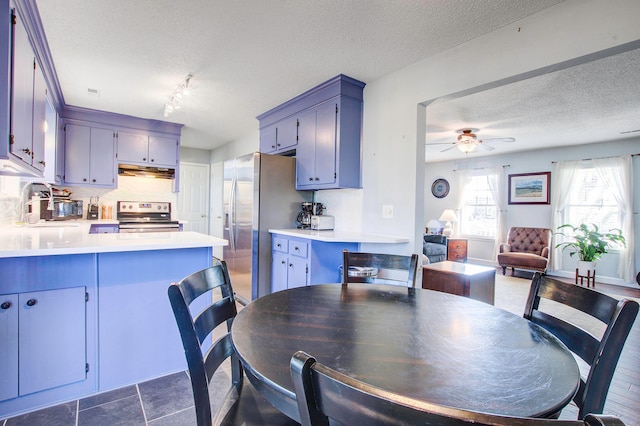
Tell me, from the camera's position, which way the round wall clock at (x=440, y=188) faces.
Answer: facing the viewer

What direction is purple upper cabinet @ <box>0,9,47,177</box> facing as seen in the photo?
to the viewer's right

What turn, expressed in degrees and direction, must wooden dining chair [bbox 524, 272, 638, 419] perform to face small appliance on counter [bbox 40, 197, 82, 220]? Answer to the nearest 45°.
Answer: approximately 45° to its right

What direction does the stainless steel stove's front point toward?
toward the camera

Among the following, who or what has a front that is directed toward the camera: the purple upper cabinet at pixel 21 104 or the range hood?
the range hood

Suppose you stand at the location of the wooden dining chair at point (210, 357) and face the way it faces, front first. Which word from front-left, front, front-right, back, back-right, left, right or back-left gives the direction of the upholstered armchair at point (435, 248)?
left

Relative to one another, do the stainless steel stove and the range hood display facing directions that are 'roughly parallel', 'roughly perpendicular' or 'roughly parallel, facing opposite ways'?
roughly parallel

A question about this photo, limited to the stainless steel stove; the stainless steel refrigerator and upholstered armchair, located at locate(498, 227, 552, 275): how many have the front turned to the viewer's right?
0

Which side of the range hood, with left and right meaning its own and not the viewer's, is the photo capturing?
front

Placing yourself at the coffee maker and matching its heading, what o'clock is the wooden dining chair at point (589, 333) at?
The wooden dining chair is roughly at 10 o'clock from the coffee maker.

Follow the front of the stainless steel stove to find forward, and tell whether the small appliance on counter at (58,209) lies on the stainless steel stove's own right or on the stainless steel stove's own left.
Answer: on the stainless steel stove's own right

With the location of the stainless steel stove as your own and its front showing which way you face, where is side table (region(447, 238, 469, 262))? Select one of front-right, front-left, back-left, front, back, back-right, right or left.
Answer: left

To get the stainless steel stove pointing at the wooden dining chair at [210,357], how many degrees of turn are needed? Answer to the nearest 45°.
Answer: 0° — it already faces it

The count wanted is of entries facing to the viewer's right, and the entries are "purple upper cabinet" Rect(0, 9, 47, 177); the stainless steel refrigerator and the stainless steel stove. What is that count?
1

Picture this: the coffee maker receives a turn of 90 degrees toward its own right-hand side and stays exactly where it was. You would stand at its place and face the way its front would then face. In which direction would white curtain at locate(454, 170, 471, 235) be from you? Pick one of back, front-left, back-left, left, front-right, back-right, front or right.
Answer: right

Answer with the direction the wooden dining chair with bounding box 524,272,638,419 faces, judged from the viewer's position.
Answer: facing the viewer and to the left of the viewer
